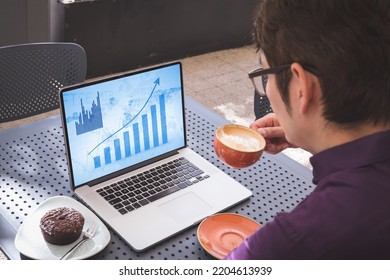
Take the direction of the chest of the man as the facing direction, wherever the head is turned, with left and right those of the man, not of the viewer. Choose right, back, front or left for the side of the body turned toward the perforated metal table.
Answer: front

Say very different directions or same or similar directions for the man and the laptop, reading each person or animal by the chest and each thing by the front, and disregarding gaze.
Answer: very different directions

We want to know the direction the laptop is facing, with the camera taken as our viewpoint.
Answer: facing the viewer and to the right of the viewer

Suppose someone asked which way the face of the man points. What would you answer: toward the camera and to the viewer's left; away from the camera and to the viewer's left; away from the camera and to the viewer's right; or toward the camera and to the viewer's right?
away from the camera and to the viewer's left

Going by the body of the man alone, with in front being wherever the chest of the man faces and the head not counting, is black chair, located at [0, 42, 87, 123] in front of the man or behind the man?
in front

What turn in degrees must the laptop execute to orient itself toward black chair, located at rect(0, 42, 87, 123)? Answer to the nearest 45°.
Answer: approximately 180°
